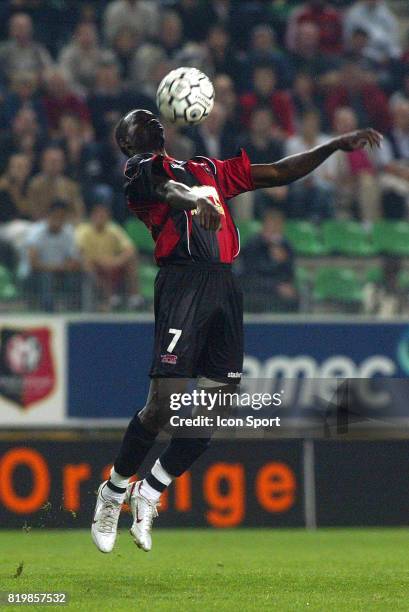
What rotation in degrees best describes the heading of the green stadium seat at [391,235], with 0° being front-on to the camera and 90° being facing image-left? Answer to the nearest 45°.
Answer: approximately 0°

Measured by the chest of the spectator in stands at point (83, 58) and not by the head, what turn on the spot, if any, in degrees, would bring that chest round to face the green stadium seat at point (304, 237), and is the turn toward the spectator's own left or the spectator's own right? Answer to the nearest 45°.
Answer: approximately 45° to the spectator's own left

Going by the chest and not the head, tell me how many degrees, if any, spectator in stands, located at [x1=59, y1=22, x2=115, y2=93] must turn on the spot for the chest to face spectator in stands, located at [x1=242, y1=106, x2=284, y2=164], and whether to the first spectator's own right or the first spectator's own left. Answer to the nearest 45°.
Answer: approximately 45° to the first spectator's own left
